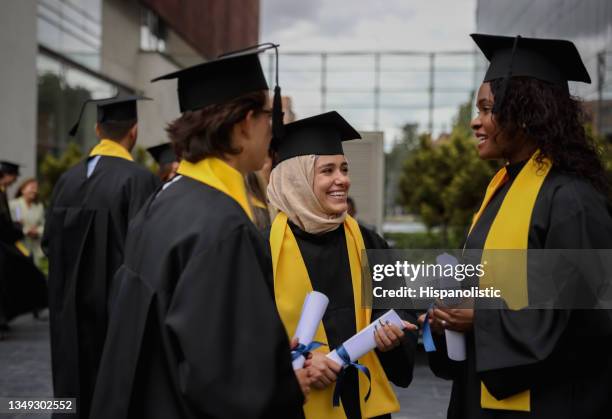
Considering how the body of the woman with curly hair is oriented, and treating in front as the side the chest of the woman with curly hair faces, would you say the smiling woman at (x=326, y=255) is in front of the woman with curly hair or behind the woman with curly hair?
in front

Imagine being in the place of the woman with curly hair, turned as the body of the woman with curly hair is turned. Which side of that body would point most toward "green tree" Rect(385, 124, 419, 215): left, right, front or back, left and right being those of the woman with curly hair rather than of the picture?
right

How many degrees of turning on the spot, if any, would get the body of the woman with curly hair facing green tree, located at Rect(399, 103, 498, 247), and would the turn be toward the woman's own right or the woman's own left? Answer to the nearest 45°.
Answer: approximately 90° to the woman's own right

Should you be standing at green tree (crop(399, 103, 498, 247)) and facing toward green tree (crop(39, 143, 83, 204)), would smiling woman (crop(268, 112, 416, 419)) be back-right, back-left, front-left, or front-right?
front-left

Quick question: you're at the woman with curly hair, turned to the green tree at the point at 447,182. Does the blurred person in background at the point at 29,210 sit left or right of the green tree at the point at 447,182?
left

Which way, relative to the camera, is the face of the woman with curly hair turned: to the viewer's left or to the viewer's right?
to the viewer's left

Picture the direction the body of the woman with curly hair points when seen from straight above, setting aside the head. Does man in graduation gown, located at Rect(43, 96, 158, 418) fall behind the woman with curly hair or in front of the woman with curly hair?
in front

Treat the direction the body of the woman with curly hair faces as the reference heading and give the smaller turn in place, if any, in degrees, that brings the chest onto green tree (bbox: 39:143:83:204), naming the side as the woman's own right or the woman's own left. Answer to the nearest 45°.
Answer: approximately 45° to the woman's own right

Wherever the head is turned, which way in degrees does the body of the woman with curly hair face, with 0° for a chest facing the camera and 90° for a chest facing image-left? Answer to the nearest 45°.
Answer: approximately 90°

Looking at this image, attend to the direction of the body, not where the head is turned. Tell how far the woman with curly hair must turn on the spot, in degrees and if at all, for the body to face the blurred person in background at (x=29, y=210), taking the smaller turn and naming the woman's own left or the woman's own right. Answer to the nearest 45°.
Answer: approximately 45° to the woman's own right

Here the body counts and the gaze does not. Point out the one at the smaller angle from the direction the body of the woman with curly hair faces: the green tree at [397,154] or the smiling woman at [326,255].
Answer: the smiling woman
